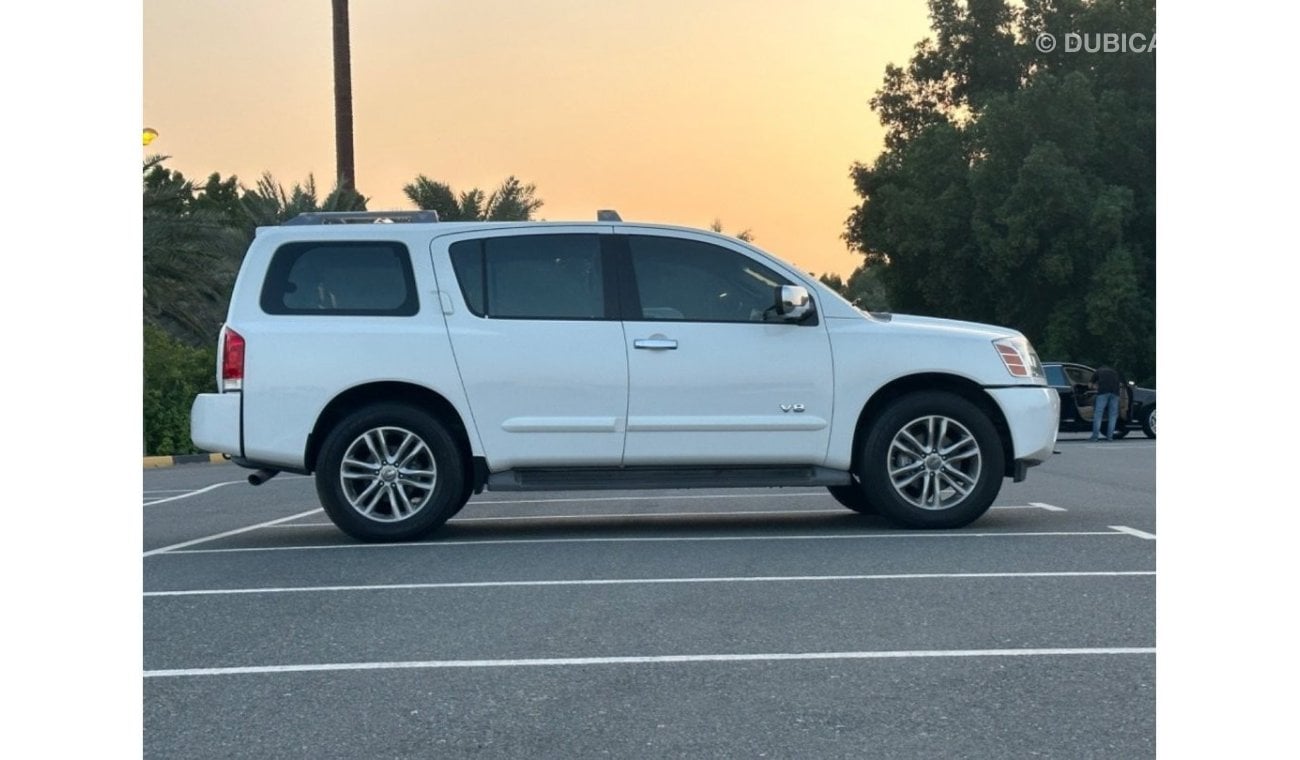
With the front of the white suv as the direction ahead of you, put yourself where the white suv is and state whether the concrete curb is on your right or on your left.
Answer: on your left

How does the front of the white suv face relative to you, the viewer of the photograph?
facing to the right of the viewer

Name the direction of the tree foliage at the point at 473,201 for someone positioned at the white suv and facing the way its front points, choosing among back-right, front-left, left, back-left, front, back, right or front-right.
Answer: left

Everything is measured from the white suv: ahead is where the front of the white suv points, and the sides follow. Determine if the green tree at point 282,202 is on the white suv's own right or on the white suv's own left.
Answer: on the white suv's own left
